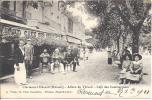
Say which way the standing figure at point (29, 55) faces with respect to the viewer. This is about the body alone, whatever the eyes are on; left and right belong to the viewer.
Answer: facing the viewer

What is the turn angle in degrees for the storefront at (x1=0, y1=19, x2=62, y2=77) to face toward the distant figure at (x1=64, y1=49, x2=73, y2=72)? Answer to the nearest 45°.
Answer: approximately 45° to its left

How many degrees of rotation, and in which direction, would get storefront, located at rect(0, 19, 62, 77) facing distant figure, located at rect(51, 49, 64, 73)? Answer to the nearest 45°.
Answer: approximately 45° to its left

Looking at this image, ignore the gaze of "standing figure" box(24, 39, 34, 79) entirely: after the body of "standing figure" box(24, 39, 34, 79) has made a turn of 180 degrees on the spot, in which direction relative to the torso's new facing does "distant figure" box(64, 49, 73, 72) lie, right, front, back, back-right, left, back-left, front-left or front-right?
right

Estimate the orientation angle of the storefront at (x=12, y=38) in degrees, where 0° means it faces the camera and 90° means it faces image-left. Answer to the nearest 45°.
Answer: approximately 315°
